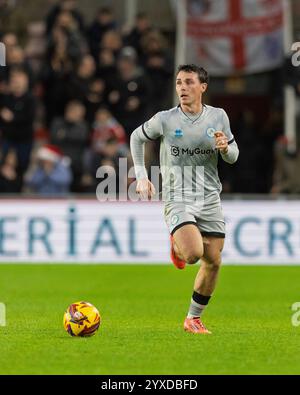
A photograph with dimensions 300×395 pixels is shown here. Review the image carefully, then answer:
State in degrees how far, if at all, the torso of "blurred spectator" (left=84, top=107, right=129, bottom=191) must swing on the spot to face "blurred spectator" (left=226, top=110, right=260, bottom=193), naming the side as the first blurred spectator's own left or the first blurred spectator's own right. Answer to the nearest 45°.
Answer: approximately 90° to the first blurred spectator's own left

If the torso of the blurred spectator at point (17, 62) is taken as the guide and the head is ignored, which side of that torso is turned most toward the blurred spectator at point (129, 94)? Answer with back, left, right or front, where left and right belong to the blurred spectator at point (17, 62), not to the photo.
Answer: left

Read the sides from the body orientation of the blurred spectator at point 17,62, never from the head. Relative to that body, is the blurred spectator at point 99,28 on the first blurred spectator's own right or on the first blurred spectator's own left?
on the first blurred spectator's own left

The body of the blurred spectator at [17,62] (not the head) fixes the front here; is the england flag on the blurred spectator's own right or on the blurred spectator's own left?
on the blurred spectator's own left

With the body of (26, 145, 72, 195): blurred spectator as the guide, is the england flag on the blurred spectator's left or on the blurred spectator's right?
on the blurred spectator's left
